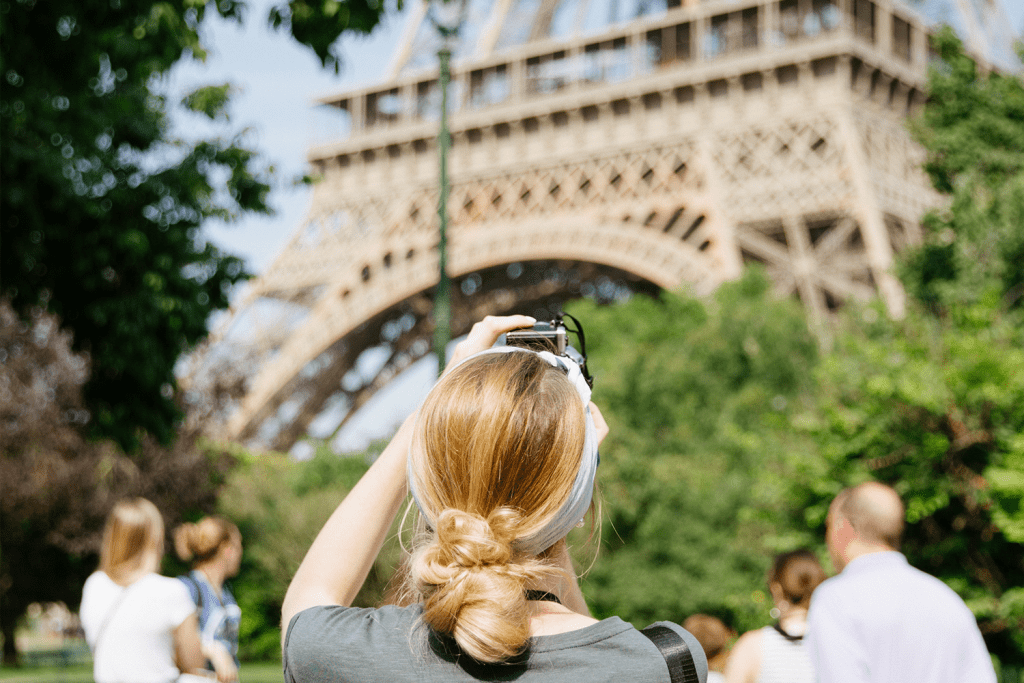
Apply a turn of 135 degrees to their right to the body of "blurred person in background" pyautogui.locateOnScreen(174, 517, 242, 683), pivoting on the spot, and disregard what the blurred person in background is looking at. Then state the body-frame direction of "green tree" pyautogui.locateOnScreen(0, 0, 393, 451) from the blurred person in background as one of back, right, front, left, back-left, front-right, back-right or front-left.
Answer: back-right

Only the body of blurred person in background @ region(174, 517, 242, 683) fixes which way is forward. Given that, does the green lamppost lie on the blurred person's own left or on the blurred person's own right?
on the blurred person's own left

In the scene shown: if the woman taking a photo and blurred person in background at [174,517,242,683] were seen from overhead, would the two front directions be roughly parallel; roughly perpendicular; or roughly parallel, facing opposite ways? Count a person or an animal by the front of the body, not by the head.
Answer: roughly perpendicular

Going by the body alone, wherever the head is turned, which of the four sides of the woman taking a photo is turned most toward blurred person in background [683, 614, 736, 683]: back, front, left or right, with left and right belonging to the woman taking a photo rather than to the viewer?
front

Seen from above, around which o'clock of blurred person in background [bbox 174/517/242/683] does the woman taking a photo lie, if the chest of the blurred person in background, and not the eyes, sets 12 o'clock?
The woman taking a photo is roughly at 3 o'clock from the blurred person in background.

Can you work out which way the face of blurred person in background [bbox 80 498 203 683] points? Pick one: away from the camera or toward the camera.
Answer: away from the camera

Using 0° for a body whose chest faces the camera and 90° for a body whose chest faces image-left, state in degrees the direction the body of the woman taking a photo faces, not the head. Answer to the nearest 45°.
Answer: approximately 180°

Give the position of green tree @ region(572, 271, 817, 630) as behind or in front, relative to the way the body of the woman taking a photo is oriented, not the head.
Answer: in front

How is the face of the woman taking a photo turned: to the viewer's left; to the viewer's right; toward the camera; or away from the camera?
away from the camera

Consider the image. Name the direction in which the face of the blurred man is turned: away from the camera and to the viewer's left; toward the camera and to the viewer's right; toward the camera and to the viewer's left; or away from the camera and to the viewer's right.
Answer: away from the camera and to the viewer's left

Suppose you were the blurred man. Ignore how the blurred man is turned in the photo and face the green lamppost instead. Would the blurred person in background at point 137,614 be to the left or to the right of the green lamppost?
left

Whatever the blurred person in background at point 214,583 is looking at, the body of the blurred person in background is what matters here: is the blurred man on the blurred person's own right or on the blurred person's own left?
on the blurred person's own right

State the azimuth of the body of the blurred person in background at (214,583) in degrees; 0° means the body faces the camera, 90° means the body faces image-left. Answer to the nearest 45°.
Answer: approximately 270°
